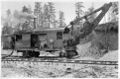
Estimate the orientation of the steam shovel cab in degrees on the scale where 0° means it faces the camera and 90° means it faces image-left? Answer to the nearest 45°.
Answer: approximately 270°
